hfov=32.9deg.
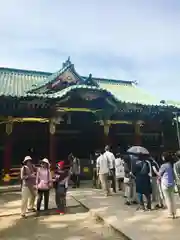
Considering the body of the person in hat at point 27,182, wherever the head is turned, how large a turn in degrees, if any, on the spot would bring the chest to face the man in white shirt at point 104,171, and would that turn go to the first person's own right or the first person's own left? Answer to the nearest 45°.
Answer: approximately 90° to the first person's own left

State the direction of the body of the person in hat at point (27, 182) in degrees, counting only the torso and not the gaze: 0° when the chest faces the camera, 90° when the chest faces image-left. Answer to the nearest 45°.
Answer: approximately 315°

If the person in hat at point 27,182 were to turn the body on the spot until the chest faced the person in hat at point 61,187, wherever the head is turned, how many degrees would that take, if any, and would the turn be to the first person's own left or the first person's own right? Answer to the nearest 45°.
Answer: approximately 45° to the first person's own left

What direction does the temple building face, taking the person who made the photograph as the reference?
facing the viewer and to the right of the viewer
